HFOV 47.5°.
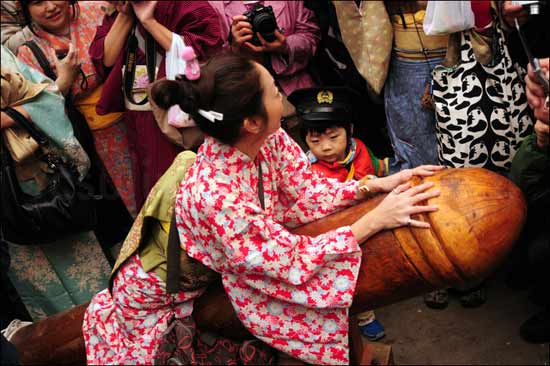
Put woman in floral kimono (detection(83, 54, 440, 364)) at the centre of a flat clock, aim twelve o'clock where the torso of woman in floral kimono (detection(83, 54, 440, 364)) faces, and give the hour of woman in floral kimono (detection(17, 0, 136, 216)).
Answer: woman in floral kimono (detection(17, 0, 136, 216)) is roughly at 8 o'clock from woman in floral kimono (detection(83, 54, 440, 364)).

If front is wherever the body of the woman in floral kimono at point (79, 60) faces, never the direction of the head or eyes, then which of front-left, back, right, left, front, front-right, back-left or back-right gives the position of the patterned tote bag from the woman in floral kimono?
front-left

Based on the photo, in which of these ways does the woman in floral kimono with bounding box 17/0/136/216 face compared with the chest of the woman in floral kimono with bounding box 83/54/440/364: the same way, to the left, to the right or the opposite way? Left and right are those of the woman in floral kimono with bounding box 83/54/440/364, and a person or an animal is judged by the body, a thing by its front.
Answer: to the right

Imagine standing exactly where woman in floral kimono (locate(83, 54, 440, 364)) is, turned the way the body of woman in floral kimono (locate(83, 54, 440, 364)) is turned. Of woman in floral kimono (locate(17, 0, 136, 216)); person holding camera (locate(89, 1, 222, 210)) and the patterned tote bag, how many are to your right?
0

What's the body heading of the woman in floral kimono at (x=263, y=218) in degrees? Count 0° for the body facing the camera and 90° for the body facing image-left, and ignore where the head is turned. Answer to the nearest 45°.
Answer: approximately 270°

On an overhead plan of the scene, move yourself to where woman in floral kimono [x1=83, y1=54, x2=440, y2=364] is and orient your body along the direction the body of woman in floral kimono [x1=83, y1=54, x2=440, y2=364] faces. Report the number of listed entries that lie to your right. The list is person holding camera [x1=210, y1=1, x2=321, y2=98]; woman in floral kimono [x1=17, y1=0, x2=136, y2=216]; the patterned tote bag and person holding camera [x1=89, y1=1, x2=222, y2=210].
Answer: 0

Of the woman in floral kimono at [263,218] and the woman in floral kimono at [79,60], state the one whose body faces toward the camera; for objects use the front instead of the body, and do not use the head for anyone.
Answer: the woman in floral kimono at [79,60]

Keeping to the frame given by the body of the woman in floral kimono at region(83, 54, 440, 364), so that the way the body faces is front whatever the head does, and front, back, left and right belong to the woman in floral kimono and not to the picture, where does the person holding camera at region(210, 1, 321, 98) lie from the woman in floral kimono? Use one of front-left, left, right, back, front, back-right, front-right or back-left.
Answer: left

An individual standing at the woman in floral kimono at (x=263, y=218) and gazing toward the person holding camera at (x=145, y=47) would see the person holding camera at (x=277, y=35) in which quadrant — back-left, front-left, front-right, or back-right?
front-right

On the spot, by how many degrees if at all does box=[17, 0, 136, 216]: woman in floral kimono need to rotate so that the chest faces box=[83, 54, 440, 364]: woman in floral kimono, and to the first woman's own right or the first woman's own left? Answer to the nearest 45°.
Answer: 0° — they already face them

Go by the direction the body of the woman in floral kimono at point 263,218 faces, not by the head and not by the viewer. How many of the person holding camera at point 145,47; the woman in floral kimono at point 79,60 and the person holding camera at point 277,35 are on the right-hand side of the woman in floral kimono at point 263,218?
0

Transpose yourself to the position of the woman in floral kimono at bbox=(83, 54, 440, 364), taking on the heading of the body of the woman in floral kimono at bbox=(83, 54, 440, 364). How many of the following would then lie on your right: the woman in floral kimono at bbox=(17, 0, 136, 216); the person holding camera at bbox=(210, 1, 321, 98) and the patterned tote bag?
0

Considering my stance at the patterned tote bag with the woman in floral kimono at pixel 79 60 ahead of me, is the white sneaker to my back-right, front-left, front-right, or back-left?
front-left

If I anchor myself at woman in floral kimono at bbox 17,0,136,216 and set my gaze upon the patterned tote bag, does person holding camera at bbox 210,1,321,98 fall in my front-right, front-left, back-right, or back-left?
front-left

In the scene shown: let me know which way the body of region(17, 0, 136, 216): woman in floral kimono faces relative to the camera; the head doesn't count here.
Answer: toward the camera

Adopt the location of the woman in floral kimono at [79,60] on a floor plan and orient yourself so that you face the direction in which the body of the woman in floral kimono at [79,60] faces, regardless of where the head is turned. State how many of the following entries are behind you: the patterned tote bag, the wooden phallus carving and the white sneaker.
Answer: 0

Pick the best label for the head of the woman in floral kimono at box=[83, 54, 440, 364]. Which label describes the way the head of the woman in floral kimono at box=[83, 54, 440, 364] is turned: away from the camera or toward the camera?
away from the camera

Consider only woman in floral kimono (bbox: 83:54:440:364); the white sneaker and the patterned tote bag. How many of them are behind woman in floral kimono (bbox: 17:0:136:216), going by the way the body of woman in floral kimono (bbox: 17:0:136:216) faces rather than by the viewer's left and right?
0
